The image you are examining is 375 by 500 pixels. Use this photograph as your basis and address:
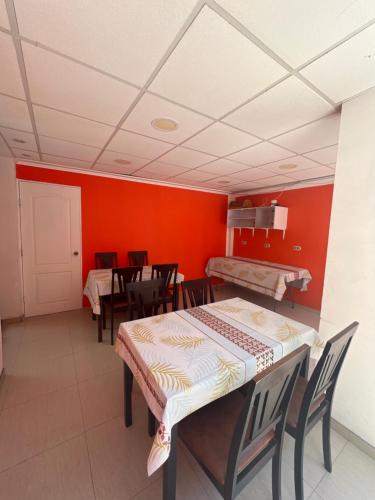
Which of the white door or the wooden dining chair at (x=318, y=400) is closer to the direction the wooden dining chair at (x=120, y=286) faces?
the white door

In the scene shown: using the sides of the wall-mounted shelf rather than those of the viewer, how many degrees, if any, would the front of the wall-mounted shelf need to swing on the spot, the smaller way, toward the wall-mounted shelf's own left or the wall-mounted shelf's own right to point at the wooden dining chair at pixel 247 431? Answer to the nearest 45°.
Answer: approximately 45° to the wall-mounted shelf's own left

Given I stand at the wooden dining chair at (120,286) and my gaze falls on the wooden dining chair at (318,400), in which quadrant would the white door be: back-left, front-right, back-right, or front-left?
back-right

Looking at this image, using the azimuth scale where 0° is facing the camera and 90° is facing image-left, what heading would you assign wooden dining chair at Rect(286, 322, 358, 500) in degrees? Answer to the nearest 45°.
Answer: approximately 135°

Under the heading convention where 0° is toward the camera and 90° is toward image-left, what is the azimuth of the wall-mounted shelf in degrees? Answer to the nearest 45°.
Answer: approximately 45°

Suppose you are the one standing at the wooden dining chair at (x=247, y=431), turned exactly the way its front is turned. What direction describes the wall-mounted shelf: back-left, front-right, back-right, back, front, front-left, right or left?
front-right

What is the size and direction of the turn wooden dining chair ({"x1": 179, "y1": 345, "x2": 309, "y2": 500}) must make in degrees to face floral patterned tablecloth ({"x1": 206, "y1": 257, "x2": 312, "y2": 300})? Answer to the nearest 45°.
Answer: approximately 45° to its right

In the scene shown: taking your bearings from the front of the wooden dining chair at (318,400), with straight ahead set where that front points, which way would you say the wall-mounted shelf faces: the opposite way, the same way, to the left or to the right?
to the left

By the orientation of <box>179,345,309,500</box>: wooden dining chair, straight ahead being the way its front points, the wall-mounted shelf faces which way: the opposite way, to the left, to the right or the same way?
to the left

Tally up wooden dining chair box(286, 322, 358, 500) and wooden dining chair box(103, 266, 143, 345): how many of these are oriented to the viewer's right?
0

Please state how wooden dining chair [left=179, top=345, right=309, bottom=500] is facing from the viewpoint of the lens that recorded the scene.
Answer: facing away from the viewer and to the left of the viewer
